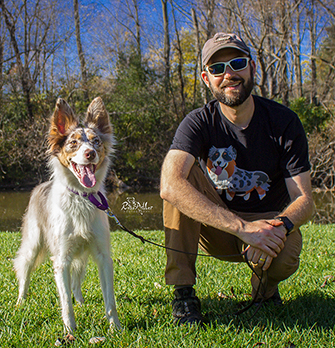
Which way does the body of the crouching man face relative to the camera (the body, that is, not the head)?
toward the camera

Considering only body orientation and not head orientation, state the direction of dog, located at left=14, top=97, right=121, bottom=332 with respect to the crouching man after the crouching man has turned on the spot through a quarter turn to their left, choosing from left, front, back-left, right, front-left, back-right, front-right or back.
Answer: back

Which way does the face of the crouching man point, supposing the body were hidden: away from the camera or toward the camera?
toward the camera

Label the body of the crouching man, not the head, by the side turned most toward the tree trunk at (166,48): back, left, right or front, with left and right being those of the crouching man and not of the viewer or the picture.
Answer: back

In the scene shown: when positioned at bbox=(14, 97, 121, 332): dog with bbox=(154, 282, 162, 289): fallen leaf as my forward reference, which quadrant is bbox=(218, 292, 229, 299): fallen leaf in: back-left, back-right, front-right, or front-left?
front-right

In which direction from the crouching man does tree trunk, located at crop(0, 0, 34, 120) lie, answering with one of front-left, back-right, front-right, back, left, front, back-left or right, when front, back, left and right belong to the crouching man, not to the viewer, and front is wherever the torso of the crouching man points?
back-right
